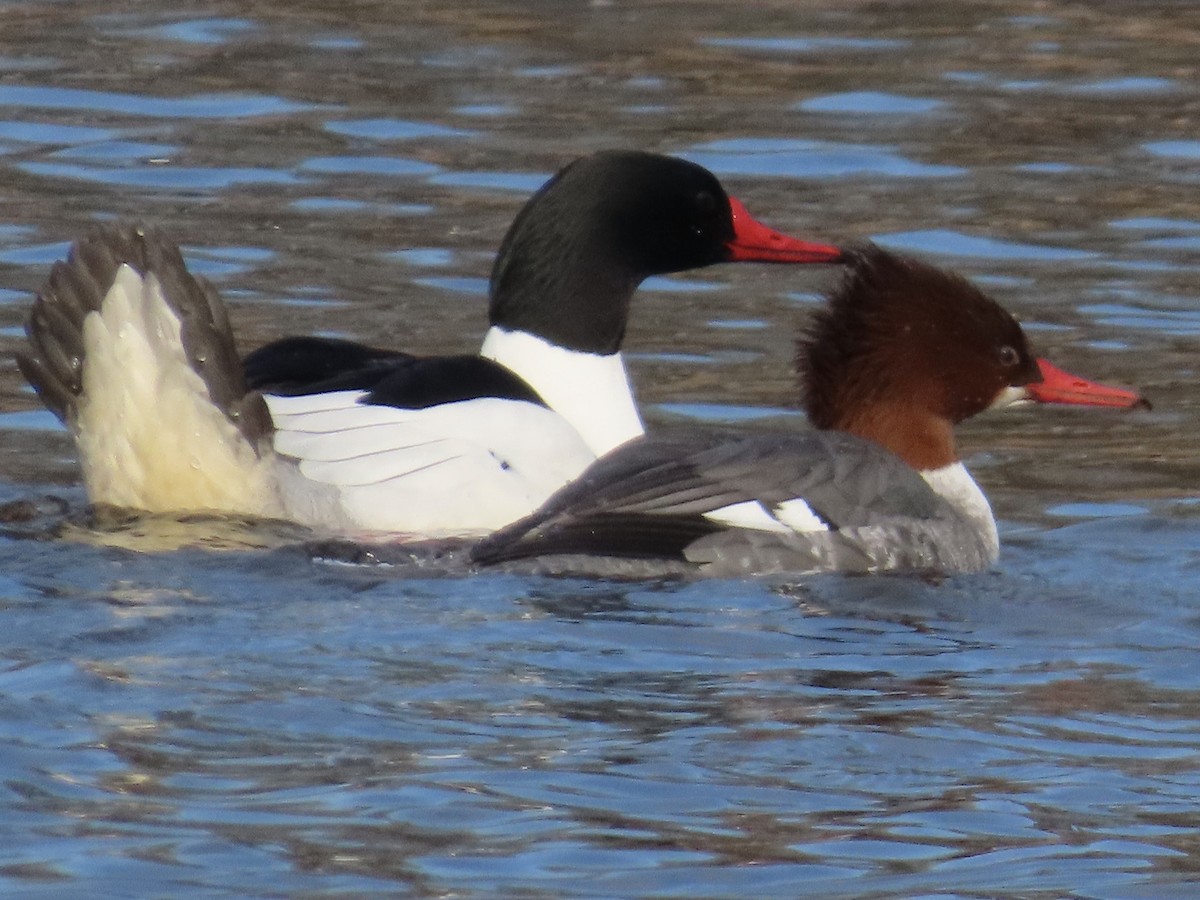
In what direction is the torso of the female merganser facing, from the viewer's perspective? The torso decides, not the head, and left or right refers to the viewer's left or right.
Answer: facing to the right of the viewer

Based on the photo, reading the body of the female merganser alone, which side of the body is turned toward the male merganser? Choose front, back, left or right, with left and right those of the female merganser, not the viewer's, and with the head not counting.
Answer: back
